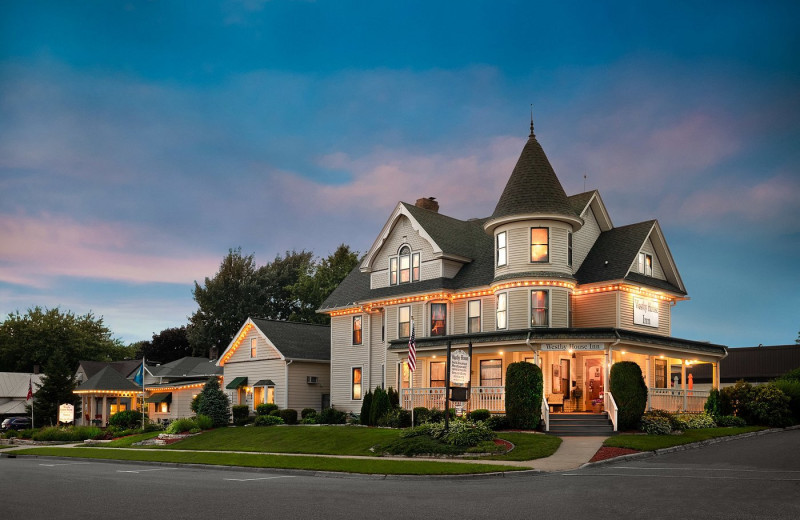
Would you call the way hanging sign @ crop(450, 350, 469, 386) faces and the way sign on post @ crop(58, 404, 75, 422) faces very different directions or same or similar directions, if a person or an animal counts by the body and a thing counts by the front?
same or similar directions

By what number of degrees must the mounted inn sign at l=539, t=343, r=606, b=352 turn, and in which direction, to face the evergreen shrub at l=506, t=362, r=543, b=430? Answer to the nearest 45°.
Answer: approximately 45° to its right

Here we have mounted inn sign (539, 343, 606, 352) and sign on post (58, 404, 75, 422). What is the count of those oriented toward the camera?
2

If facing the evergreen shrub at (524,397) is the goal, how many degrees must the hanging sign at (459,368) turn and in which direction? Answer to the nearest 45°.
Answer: approximately 135° to its left

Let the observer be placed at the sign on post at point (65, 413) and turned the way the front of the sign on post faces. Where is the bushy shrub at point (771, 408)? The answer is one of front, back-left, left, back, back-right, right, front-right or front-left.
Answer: front-left

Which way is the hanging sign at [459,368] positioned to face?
toward the camera

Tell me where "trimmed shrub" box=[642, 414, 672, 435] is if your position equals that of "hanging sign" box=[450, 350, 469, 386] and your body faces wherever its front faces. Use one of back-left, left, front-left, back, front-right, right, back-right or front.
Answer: left

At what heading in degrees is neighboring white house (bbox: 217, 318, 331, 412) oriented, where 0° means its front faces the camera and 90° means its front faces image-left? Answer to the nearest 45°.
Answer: approximately 45°

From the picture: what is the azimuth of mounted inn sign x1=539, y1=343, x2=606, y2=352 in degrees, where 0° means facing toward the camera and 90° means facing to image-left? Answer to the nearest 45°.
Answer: approximately 0°

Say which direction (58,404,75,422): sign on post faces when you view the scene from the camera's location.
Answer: facing the viewer

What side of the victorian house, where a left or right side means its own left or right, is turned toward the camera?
front

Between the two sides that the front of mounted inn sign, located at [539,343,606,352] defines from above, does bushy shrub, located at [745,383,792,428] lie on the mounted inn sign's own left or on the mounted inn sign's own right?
on the mounted inn sign's own left

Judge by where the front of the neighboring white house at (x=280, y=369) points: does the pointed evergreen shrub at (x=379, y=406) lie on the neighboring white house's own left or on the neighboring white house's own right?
on the neighboring white house's own left
